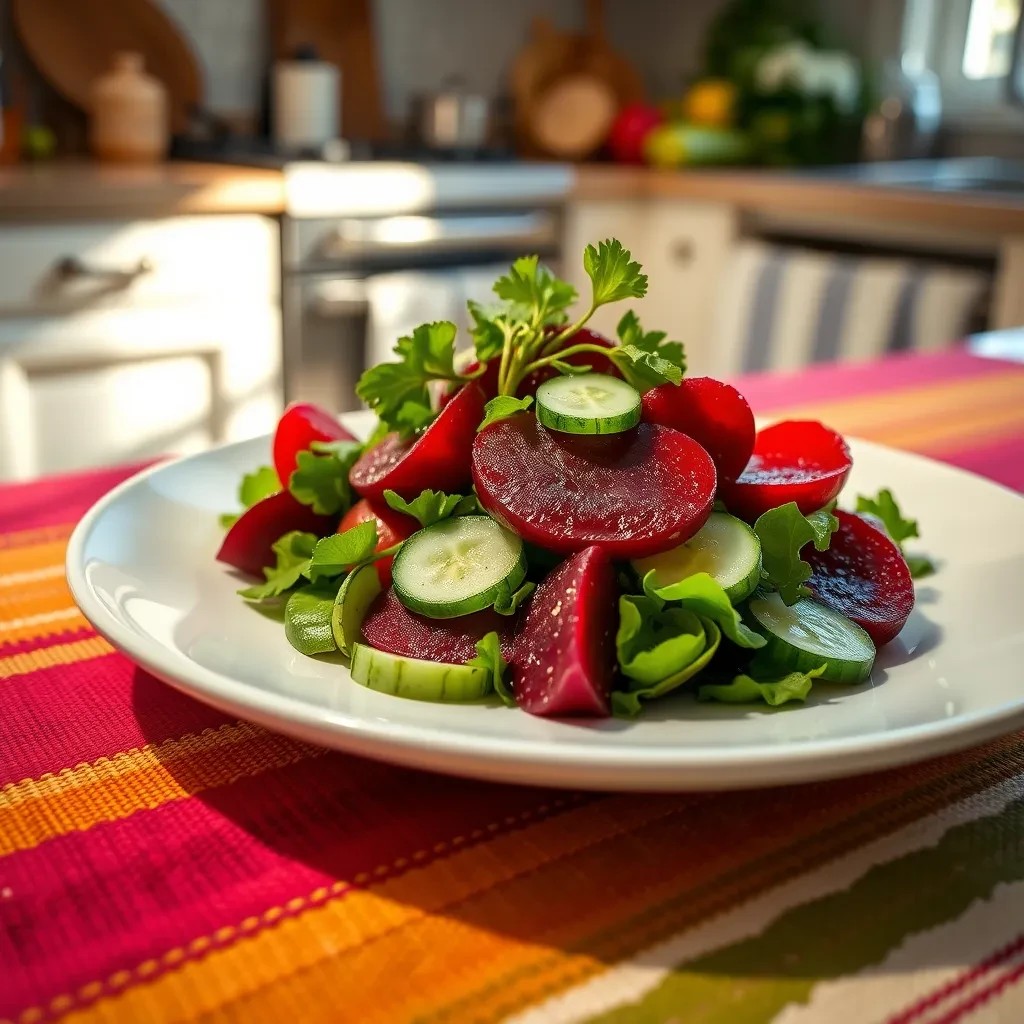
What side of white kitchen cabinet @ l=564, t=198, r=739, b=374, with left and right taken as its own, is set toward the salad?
front

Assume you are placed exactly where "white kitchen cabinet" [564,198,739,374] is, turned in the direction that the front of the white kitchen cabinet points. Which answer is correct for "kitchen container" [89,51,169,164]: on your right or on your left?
on your right

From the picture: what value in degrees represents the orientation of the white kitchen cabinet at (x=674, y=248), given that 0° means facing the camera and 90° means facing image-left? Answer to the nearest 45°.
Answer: approximately 0°

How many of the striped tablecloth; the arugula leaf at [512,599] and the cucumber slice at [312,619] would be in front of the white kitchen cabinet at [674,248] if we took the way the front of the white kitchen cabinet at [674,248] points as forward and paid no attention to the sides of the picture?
3

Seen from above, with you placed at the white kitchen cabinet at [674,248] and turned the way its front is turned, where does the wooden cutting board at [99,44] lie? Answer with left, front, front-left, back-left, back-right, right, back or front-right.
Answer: right

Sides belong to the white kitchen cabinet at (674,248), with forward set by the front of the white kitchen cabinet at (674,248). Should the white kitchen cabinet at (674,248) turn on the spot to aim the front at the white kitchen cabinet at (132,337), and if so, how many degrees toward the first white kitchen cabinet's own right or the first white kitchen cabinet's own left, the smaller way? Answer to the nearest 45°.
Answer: approximately 45° to the first white kitchen cabinet's own right

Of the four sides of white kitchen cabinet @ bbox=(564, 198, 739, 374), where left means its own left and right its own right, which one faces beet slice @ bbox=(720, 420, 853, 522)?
front

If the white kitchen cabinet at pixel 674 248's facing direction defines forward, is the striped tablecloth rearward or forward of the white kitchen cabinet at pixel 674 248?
forward

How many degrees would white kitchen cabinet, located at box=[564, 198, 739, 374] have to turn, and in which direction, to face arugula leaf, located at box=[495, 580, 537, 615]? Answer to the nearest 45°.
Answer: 0° — it already faces it

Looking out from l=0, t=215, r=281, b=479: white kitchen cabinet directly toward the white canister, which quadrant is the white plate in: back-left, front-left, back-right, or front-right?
back-right

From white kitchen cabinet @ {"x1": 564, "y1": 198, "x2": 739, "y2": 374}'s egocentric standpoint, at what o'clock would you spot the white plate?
The white plate is roughly at 12 o'clock from the white kitchen cabinet.

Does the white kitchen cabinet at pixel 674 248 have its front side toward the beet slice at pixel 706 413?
yes
